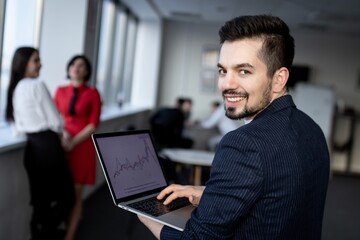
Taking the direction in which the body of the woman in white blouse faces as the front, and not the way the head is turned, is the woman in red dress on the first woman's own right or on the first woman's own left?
on the first woman's own left

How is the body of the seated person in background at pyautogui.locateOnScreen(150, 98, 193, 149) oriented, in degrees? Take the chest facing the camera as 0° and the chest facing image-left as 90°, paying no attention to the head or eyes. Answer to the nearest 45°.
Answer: approximately 270°

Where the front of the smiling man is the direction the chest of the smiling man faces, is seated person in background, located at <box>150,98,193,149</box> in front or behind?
in front

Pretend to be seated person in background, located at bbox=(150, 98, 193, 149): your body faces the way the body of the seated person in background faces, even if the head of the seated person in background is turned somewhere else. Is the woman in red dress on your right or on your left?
on your right

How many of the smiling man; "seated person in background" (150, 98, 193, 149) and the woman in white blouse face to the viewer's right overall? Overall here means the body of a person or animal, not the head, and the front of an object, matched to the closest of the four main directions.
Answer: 2

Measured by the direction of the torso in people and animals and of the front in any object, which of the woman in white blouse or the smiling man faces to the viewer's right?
the woman in white blouse

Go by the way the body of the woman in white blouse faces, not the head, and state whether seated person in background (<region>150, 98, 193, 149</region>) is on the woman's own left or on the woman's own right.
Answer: on the woman's own left

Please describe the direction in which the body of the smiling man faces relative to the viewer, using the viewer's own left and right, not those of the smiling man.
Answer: facing away from the viewer and to the left of the viewer

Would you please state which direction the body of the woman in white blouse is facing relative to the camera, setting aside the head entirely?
to the viewer's right

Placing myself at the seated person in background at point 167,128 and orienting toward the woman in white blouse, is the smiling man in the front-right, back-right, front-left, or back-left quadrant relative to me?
front-left

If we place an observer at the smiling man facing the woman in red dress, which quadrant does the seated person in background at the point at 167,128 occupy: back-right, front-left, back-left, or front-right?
front-right

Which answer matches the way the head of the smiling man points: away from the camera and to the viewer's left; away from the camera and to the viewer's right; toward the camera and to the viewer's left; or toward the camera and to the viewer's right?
toward the camera and to the viewer's left

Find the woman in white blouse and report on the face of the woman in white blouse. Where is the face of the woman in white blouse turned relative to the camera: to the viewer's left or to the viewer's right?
to the viewer's right

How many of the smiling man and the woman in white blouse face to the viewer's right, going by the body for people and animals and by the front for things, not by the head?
1

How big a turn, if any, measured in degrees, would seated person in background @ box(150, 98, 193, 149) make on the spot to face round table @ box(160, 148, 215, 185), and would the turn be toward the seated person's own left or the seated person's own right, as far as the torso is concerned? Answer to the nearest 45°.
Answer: approximately 90° to the seated person's own right
